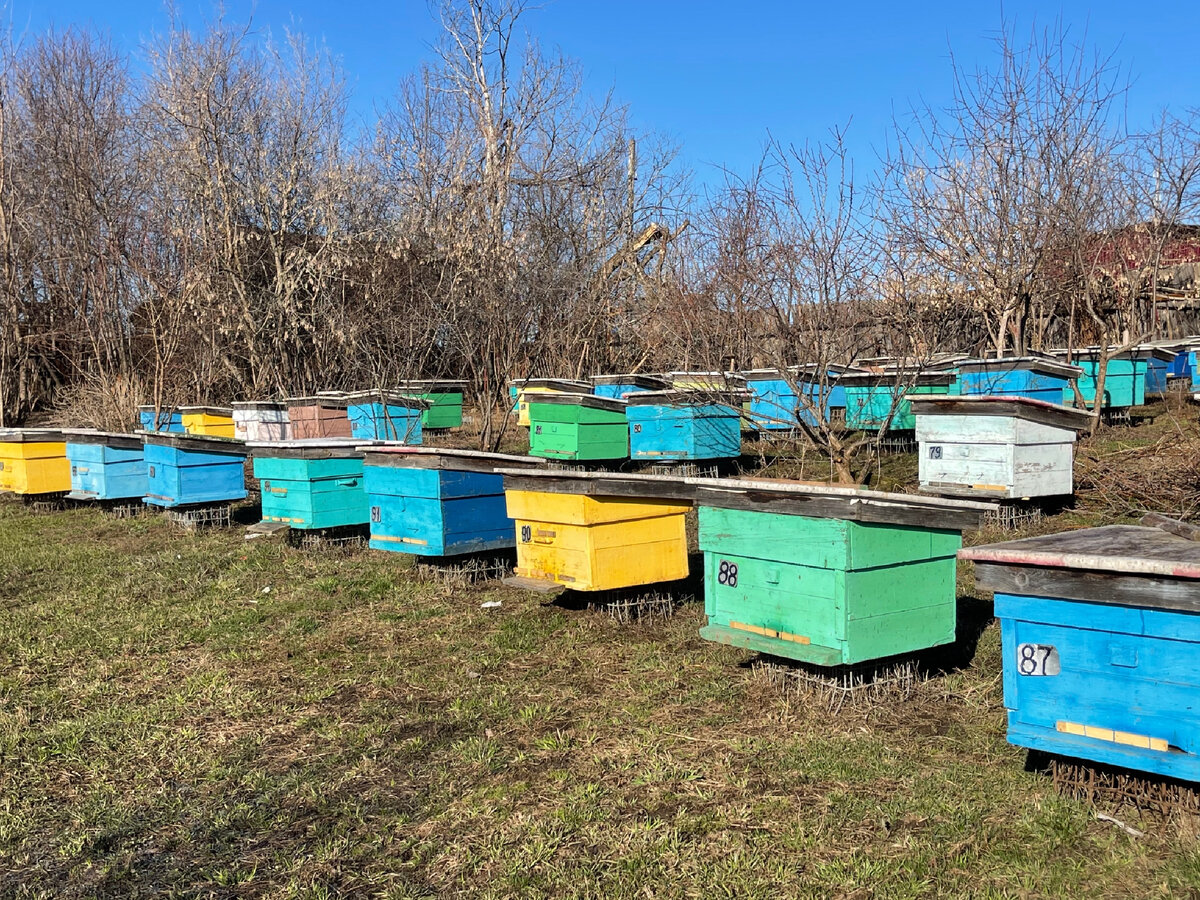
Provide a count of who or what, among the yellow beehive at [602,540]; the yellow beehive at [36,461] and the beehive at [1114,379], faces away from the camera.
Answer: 0

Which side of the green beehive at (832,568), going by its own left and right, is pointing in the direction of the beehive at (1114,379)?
back

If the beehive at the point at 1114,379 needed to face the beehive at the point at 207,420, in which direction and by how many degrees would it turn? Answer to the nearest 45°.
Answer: approximately 45° to its right

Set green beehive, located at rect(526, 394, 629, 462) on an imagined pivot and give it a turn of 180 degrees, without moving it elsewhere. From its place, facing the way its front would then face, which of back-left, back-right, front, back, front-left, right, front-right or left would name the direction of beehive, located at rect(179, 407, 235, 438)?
left

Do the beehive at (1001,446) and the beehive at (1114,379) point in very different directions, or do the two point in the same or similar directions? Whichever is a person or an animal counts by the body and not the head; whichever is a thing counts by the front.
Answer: same or similar directions

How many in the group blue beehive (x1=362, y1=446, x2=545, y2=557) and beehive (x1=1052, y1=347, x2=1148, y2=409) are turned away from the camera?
0

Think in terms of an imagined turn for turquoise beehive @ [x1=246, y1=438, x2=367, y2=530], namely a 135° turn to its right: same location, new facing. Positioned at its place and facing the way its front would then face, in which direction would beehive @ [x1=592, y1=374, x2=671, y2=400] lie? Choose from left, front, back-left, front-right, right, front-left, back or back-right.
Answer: front-right

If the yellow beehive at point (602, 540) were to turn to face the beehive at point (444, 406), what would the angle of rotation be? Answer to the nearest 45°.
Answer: approximately 135° to its right

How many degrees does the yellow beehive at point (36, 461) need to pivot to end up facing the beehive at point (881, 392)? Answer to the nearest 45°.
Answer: approximately 90° to its left

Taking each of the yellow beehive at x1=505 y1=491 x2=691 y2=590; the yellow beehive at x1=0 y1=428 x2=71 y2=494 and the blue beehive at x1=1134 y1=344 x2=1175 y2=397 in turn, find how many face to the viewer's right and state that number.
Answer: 0

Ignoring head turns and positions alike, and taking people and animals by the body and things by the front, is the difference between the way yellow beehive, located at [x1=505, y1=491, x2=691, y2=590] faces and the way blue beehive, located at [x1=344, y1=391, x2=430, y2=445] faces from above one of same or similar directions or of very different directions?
same or similar directions

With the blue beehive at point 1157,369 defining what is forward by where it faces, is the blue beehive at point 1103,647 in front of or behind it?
in front

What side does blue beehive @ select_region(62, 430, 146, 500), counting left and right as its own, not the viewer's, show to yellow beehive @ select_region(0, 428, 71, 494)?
right

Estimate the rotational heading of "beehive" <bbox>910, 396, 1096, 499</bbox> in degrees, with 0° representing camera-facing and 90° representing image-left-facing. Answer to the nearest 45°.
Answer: approximately 45°

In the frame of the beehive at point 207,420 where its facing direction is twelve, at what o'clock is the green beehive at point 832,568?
The green beehive is roughly at 10 o'clock from the beehive.

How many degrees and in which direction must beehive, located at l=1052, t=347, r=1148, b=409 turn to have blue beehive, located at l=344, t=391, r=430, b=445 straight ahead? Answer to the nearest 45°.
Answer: approximately 45° to its right

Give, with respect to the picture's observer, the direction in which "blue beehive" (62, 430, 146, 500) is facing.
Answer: facing the viewer and to the left of the viewer

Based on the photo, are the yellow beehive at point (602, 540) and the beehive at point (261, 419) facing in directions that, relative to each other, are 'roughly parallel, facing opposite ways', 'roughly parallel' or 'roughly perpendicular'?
roughly parallel

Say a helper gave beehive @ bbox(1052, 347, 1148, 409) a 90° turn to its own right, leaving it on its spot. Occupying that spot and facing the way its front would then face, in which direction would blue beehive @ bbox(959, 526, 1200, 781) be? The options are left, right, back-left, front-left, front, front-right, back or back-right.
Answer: back-left
